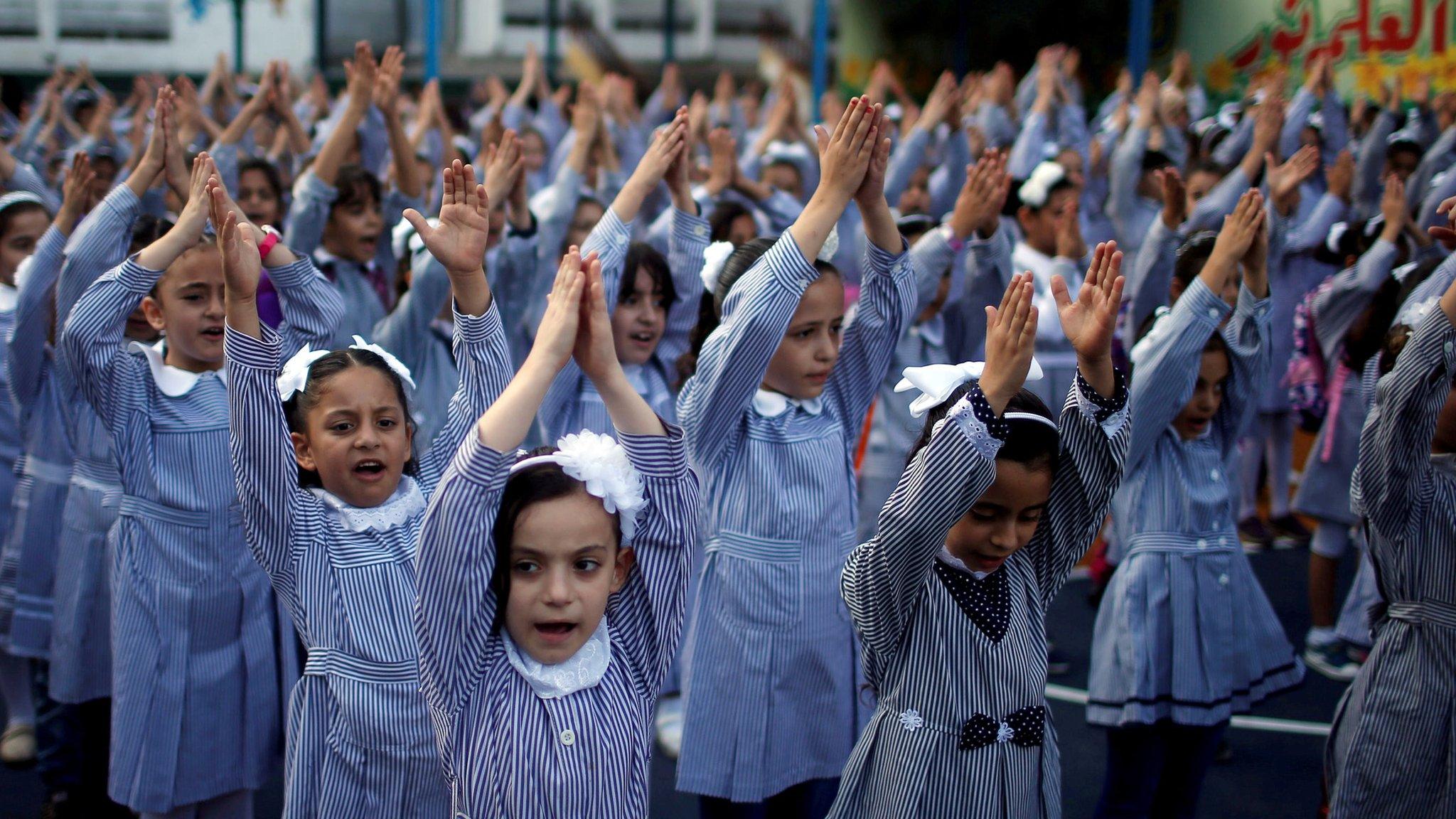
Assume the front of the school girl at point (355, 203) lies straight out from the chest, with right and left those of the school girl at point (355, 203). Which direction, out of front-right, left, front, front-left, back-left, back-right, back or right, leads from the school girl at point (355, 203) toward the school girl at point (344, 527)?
front-right

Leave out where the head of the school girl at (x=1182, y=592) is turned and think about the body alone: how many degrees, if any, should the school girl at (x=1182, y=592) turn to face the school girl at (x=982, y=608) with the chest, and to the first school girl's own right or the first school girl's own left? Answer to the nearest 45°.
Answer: approximately 45° to the first school girl's own right

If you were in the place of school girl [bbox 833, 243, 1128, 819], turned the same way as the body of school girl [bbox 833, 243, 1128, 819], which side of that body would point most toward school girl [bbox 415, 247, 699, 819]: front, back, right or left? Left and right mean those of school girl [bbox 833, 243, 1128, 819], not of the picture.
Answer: right

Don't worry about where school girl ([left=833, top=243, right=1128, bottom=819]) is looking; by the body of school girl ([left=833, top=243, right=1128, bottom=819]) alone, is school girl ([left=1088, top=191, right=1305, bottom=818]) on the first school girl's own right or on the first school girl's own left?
on the first school girl's own left

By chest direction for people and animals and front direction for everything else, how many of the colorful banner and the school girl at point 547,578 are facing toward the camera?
2

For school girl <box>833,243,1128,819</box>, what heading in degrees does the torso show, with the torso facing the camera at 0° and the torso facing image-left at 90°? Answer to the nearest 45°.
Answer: approximately 315°

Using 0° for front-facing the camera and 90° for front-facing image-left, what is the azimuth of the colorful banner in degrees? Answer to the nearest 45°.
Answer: approximately 0°

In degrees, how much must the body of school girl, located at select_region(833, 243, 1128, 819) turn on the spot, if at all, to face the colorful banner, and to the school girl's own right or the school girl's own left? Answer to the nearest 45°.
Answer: approximately 135° to the school girl's own left

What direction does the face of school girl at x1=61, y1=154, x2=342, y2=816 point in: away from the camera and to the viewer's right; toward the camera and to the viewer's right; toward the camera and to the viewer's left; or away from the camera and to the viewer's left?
toward the camera and to the viewer's right

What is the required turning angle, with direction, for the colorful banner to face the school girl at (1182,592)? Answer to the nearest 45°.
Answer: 0° — it already faces them

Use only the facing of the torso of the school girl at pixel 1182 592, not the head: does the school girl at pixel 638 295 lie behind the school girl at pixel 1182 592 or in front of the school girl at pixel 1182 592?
behind
